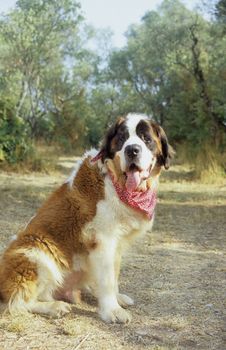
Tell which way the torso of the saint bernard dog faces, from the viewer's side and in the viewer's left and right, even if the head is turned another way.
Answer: facing the viewer and to the right of the viewer

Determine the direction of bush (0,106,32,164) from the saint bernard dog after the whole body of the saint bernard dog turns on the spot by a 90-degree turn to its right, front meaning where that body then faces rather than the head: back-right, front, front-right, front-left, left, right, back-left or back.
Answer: back-right
